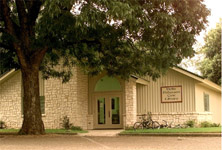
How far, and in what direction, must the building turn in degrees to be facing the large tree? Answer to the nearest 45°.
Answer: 0° — it already faces it

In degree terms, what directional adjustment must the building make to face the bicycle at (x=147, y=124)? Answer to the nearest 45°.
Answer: approximately 45° to its left

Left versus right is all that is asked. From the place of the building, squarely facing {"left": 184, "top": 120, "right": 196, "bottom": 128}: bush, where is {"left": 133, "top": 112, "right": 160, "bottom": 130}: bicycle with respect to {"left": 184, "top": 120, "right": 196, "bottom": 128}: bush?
right

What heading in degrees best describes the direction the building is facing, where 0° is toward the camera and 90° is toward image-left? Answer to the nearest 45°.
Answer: approximately 0°
